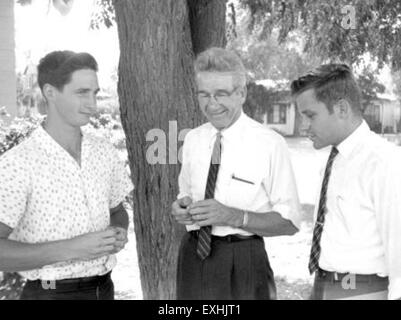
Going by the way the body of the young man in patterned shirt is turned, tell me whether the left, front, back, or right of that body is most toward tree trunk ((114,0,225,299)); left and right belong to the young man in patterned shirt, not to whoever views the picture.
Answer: left

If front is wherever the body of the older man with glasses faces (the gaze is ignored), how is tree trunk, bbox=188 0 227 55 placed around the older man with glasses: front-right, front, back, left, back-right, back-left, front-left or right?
back-right

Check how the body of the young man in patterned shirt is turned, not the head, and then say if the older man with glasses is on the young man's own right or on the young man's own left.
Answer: on the young man's own left

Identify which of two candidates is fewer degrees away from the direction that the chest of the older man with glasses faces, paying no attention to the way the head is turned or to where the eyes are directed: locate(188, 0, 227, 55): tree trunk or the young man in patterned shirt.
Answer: the young man in patterned shirt

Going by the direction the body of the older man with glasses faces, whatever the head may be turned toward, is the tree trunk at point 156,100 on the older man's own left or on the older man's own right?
on the older man's own right

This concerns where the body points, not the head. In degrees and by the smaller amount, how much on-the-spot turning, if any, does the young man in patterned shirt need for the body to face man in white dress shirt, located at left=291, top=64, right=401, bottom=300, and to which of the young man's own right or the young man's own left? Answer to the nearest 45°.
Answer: approximately 45° to the young man's own left

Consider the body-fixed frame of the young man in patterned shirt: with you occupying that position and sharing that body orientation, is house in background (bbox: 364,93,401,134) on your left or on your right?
on your left

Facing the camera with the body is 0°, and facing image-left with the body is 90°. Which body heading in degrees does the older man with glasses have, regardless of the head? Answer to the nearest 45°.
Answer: approximately 45°

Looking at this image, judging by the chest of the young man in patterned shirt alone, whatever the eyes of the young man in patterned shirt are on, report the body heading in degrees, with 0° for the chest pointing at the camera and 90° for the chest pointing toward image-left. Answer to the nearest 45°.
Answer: approximately 315°
